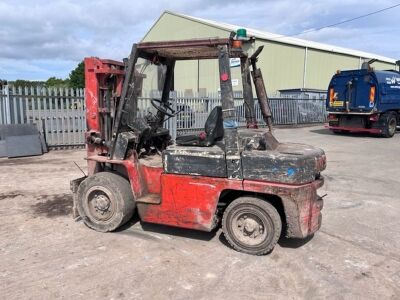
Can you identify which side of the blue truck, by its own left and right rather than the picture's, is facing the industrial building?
left

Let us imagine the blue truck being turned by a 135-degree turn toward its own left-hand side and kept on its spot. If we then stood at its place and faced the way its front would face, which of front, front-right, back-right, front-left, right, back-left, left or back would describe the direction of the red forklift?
left

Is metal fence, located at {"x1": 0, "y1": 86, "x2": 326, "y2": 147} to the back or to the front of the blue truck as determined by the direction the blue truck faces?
to the back

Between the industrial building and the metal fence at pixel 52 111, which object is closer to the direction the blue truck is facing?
the industrial building

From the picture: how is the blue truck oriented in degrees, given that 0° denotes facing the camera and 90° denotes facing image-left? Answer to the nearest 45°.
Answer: approximately 225°
